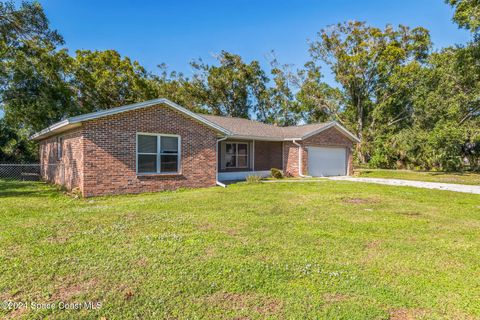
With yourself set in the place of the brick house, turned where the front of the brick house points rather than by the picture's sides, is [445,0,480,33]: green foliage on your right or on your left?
on your left

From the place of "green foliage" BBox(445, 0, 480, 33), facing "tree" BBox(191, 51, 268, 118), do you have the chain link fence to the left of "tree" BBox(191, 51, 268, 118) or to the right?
left

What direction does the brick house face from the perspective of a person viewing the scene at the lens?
facing the viewer and to the right of the viewer

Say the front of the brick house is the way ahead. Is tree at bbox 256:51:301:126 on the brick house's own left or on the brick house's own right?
on the brick house's own left

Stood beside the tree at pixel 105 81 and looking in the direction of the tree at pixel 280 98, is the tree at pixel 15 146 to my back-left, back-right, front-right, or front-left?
back-right

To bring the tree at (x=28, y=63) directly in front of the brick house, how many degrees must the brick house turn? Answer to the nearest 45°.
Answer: approximately 180°

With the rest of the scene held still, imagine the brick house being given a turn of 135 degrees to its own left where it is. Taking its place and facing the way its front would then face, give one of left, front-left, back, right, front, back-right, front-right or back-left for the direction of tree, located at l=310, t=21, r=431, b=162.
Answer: front-right

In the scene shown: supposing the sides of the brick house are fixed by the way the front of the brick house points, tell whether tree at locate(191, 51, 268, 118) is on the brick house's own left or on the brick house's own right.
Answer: on the brick house's own left

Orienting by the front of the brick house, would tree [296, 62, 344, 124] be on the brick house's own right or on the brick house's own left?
on the brick house's own left

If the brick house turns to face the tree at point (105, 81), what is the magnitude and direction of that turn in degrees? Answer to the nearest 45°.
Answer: approximately 135° to its left
